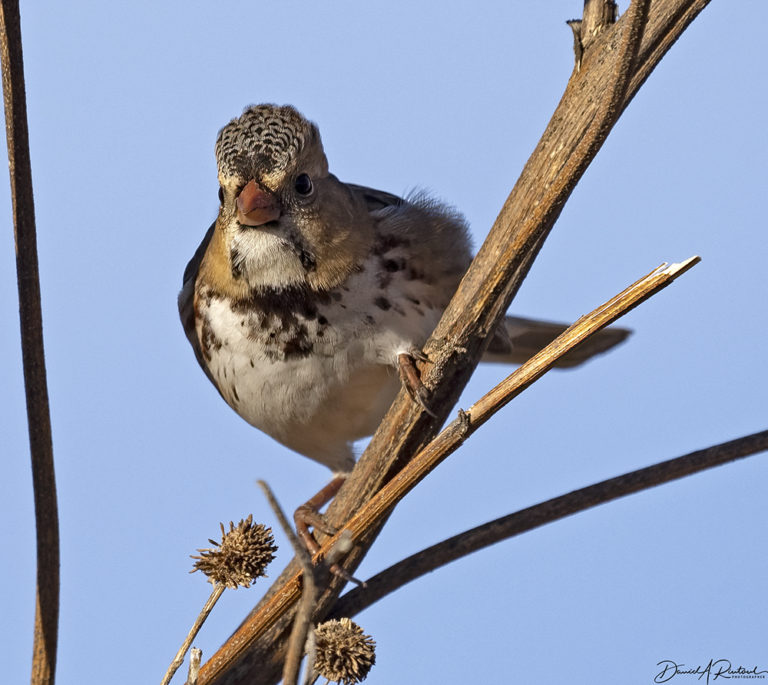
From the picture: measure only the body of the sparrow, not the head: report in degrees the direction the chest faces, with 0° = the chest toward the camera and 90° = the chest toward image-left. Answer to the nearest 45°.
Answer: approximately 45°
